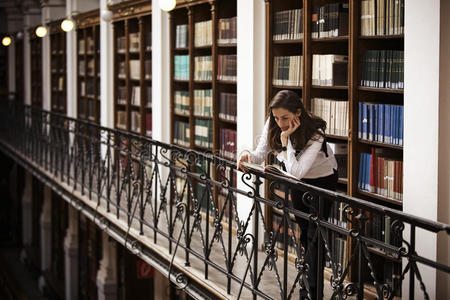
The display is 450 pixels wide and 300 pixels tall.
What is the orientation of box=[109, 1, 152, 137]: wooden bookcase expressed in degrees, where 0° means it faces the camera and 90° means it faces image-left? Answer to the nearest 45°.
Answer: approximately 45°

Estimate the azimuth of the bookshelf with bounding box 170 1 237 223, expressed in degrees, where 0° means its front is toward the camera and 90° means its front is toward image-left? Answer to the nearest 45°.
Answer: approximately 45°

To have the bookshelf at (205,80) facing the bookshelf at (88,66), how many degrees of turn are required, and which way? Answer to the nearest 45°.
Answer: approximately 135° to its right

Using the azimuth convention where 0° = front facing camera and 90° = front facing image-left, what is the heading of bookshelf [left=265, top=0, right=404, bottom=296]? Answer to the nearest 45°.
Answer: approximately 45°

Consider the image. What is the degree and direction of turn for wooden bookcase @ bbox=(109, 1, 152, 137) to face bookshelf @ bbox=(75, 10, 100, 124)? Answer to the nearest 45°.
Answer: approximately 135° to its right

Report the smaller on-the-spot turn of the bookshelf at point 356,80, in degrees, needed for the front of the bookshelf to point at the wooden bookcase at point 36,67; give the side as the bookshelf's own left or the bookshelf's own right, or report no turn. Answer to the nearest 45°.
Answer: approximately 90° to the bookshelf's own right

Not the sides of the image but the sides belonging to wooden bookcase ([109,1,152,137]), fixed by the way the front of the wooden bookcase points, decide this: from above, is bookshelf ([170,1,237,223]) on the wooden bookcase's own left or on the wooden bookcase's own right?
on the wooden bookcase's own left

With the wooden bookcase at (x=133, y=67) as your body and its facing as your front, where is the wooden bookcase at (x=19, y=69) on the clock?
the wooden bookcase at (x=19, y=69) is roughly at 4 o'clock from the wooden bookcase at (x=133, y=67).
